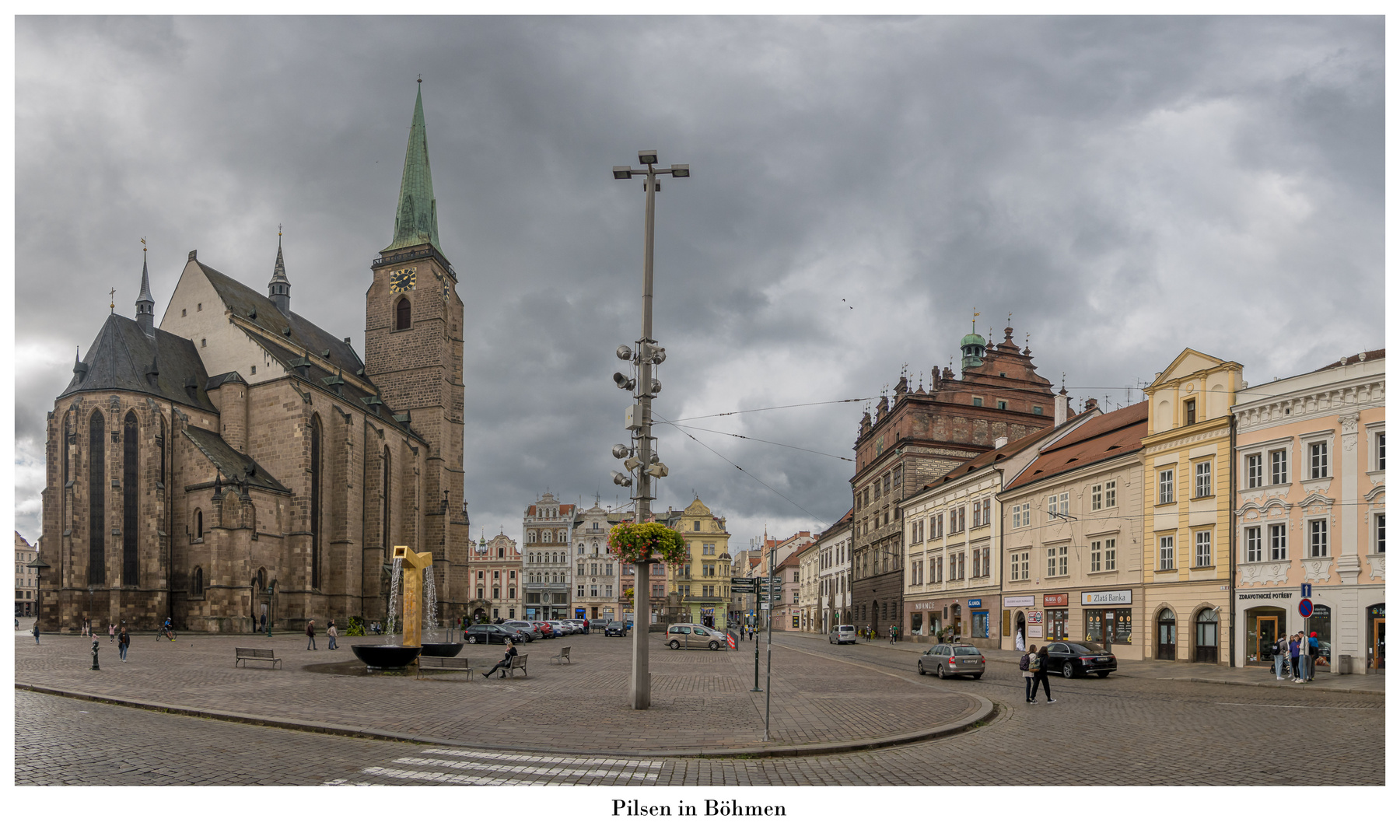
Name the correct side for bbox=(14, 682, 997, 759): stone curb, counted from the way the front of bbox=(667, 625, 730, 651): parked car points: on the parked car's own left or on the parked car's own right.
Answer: on the parked car's own right

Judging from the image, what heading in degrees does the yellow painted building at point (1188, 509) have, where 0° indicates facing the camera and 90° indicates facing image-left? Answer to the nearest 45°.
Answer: approximately 45°

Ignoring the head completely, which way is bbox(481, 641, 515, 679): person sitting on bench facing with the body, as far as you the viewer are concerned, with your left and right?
facing to the left of the viewer

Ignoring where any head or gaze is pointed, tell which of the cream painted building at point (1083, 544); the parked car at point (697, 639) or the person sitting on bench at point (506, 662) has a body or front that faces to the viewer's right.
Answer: the parked car

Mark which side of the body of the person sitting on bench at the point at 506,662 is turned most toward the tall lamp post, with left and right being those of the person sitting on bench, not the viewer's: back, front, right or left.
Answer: left

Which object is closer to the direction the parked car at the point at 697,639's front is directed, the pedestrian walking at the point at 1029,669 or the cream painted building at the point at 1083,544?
the cream painted building
